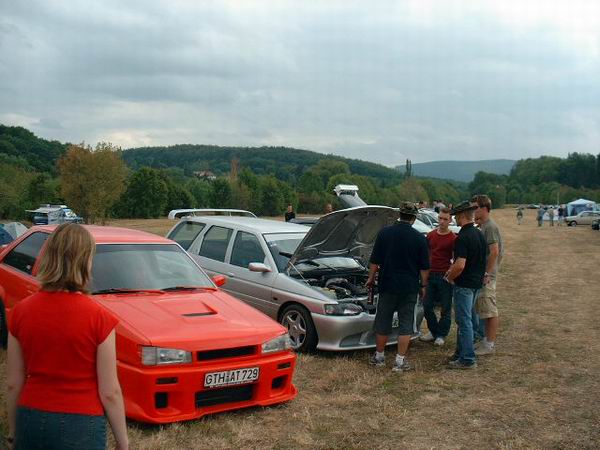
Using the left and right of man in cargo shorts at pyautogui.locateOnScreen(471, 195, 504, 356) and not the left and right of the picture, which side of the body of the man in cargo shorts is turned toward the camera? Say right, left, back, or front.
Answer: left

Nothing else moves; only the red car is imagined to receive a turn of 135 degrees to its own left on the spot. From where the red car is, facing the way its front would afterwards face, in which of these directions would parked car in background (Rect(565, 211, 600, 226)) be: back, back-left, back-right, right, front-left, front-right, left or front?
front-right

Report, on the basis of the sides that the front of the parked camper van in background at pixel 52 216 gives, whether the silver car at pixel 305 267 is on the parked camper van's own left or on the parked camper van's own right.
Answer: on the parked camper van's own right

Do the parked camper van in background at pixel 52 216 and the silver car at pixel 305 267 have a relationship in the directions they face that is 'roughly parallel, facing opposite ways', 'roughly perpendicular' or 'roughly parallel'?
roughly perpendicular

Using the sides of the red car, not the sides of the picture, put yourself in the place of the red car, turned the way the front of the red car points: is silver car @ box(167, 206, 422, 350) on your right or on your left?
on your left

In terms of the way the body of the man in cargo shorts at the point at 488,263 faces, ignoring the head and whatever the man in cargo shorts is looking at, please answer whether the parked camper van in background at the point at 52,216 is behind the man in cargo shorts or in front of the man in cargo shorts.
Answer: in front

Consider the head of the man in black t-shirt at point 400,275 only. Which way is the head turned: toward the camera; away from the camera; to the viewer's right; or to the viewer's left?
away from the camera

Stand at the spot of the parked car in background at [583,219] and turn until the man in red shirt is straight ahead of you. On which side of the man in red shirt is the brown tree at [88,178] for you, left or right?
right

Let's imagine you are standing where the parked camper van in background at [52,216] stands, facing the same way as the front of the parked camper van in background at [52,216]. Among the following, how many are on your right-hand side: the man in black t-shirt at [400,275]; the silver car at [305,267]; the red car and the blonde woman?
4

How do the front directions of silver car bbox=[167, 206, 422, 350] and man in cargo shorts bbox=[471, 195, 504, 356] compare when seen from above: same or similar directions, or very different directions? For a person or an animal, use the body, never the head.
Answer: very different directions

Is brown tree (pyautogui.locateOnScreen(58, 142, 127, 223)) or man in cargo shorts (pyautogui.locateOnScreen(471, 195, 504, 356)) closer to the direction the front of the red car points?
the man in cargo shorts

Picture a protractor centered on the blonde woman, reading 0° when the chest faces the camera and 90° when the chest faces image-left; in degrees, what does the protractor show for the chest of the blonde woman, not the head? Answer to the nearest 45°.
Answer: approximately 180°

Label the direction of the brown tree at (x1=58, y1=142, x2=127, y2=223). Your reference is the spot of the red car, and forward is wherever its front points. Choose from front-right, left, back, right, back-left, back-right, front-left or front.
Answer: back-left

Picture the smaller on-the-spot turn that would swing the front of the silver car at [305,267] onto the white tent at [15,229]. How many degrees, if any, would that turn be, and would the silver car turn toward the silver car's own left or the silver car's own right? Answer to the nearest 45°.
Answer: approximately 180°

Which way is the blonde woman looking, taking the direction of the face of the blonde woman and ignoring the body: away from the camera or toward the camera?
away from the camera

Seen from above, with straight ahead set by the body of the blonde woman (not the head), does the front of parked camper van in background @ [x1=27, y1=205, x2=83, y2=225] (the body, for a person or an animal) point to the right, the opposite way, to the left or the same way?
to the right

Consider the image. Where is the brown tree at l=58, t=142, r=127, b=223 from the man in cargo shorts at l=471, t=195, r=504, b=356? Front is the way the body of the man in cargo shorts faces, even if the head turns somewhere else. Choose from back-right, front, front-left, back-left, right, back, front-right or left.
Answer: front-right
